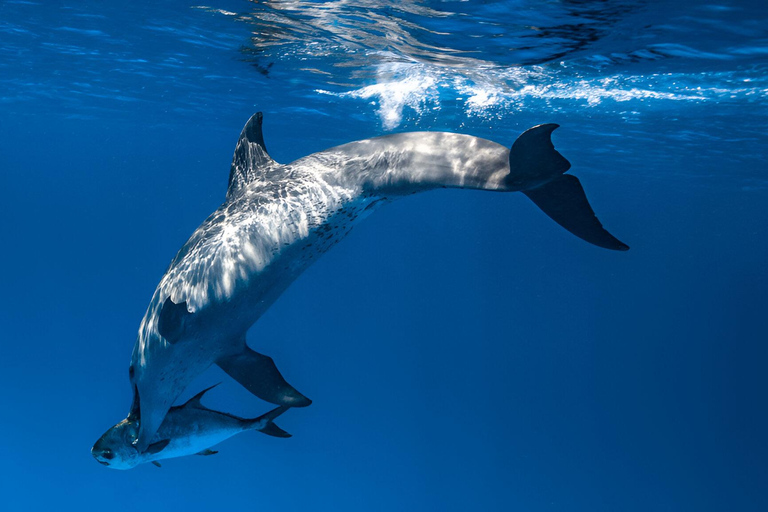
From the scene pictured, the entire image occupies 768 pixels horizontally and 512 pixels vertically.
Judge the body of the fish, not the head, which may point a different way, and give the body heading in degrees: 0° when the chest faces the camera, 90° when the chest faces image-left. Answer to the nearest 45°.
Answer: approximately 90°
